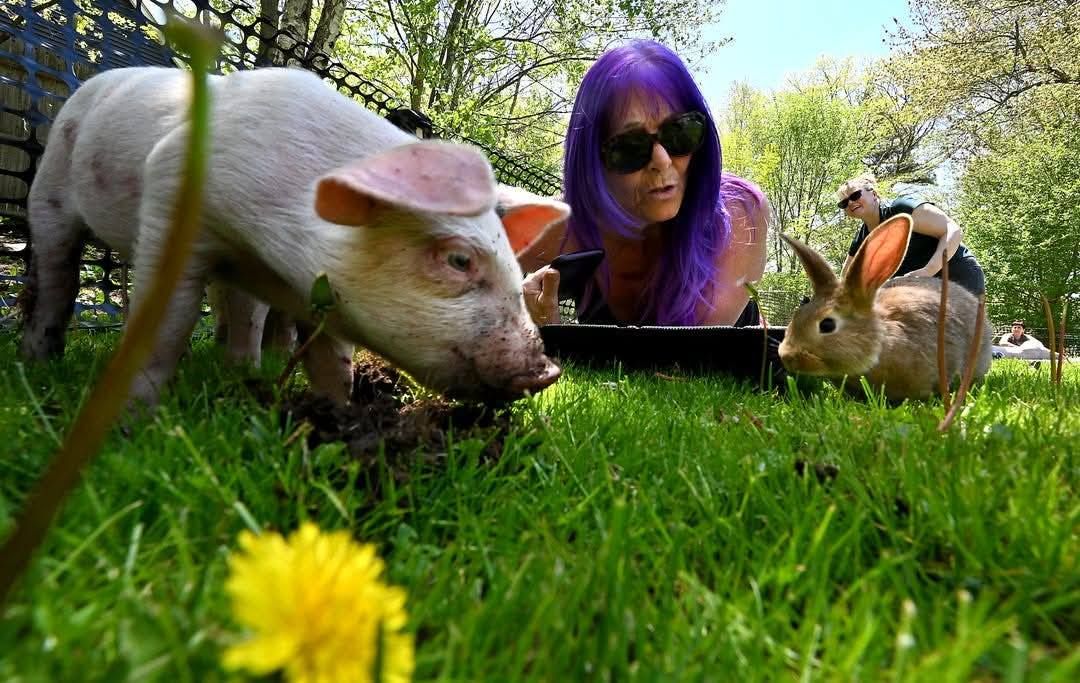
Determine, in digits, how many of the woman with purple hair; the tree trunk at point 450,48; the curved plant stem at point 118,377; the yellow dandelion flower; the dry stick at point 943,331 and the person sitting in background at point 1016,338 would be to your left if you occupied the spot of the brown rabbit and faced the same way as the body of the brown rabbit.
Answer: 3

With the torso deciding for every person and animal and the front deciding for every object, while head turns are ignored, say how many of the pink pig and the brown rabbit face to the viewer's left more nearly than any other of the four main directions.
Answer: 1

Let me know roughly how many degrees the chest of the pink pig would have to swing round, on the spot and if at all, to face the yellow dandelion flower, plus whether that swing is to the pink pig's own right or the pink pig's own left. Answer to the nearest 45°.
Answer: approximately 45° to the pink pig's own right

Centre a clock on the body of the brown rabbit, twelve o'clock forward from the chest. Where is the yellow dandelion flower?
The yellow dandelion flower is roughly at 9 o'clock from the brown rabbit.

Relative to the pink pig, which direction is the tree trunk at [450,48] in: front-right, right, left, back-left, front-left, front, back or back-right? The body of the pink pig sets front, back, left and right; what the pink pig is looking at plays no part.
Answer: back-left

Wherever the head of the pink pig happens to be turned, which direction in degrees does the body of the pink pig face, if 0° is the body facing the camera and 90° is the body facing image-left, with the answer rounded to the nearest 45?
approximately 315°

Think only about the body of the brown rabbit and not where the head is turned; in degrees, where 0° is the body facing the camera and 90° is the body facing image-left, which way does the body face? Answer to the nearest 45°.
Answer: approximately 90°

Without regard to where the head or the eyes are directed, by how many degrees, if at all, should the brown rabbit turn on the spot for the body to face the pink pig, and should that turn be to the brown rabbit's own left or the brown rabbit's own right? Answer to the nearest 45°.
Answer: approximately 45° to the brown rabbit's own left

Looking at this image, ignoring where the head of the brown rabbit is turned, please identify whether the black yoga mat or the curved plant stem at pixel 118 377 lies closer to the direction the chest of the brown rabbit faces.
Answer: the black yoga mat

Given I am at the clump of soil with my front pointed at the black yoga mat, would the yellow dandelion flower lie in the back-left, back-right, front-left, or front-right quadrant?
back-right

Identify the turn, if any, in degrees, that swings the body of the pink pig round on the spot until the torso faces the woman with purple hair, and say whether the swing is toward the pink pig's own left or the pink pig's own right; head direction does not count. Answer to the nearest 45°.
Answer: approximately 90° to the pink pig's own left

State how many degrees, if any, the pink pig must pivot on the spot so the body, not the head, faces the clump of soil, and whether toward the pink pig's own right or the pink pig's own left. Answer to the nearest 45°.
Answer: approximately 45° to the pink pig's own right
